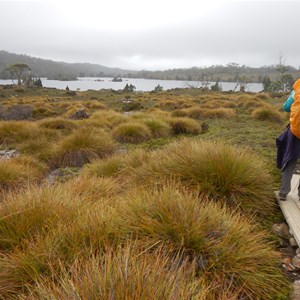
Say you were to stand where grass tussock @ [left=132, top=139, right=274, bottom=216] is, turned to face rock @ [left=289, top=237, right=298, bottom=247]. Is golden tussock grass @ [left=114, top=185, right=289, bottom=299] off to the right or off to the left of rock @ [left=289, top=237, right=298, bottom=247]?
right

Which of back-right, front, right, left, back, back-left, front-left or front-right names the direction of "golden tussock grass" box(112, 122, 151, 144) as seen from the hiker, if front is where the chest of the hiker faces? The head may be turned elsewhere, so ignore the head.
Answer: front-left

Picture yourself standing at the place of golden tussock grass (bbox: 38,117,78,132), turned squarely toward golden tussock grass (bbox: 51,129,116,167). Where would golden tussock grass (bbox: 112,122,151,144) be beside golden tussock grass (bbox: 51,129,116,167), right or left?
left

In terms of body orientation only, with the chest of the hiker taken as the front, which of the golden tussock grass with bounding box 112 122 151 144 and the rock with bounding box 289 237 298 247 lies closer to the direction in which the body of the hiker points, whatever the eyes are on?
the golden tussock grass

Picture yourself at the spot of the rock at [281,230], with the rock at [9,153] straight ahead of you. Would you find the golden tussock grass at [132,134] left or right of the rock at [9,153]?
right

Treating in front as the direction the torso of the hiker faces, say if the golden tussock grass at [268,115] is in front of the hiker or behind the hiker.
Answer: in front

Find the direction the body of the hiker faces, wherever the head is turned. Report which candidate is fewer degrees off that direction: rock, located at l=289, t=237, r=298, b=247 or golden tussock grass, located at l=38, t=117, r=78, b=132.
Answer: the golden tussock grass
